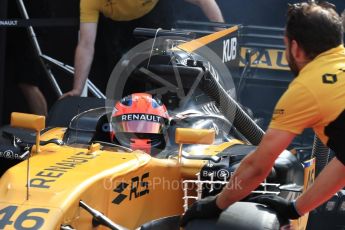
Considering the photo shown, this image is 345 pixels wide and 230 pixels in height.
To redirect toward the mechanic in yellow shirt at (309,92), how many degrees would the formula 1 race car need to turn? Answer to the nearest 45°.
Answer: approximately 90° to its left

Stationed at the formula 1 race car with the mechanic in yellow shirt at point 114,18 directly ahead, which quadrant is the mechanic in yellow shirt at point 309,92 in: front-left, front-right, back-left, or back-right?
back-right

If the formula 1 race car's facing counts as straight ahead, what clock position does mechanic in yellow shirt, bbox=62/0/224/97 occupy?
The mechanic in yellow shirt is roughly at 4 o'clock from the formula 1 race car.

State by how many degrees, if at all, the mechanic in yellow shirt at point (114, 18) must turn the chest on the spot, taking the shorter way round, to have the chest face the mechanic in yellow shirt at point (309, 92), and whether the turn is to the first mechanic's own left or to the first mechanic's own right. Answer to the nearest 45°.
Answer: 0° — they already face them

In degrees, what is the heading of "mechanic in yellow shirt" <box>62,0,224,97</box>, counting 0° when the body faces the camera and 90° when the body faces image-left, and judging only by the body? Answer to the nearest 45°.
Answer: approximately 0°

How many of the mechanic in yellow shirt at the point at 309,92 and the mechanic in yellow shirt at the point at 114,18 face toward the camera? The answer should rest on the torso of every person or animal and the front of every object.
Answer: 1

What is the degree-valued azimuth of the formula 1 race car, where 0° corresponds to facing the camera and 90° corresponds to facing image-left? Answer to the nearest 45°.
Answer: approximately 45°

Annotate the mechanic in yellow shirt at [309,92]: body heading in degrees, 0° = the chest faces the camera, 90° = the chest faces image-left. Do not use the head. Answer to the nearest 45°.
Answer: approximately 135°

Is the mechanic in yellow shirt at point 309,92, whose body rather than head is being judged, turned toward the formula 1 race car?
yes
